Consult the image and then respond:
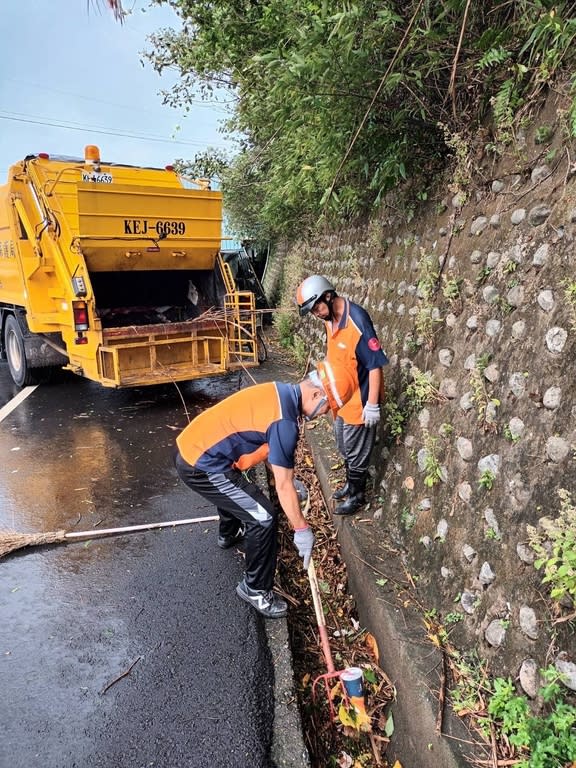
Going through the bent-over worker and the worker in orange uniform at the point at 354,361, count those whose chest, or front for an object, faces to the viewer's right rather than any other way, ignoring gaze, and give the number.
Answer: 1

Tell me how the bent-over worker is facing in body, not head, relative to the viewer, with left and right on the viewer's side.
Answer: facing to the right of the viewer

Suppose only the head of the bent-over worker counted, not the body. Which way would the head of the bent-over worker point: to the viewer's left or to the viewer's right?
to the viewer's right

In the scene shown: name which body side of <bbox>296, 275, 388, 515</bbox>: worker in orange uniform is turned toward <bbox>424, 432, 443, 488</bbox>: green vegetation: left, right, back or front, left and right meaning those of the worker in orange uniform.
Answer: left

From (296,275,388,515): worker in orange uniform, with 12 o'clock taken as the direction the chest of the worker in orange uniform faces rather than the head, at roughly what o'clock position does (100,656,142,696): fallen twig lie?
The fallen twig is roughly at 12 o'clock from the worker in orange uniform.

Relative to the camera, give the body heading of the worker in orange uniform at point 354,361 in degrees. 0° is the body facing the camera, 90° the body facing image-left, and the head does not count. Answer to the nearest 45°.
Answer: approximately 45°

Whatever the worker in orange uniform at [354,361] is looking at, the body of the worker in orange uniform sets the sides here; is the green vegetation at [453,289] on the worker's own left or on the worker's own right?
on the worker's own left

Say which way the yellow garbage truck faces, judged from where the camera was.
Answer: facing away from the viewer and to the left of the viewer

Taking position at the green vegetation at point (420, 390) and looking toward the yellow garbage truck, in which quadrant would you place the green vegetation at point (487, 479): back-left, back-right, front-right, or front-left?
back-left
